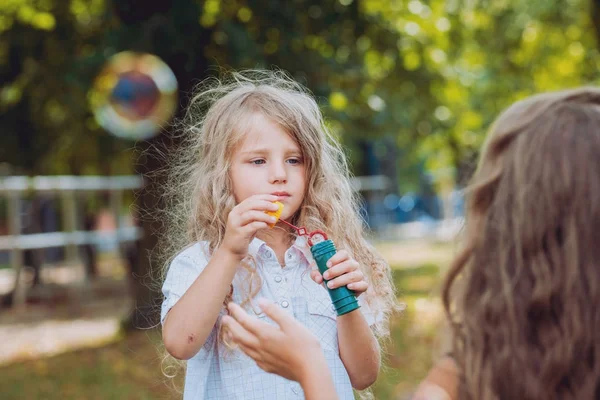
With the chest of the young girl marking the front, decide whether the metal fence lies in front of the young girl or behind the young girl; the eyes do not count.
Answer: behind

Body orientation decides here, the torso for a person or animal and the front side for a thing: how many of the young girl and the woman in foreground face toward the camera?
1

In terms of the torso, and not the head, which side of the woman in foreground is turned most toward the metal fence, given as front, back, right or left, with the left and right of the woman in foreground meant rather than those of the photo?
front

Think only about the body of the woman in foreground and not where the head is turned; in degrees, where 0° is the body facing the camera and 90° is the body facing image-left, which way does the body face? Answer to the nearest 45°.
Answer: approximately 135°

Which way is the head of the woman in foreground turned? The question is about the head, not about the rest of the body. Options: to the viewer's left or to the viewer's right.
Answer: to the viewer's left

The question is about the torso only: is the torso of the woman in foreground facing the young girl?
yes

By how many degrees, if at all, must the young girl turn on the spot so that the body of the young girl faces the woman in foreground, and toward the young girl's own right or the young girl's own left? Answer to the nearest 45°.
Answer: approximately 45° to the young girl's own left

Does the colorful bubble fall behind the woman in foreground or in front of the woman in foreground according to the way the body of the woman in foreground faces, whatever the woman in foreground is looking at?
in front

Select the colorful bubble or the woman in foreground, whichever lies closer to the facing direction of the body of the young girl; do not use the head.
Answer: the woman in foreground
